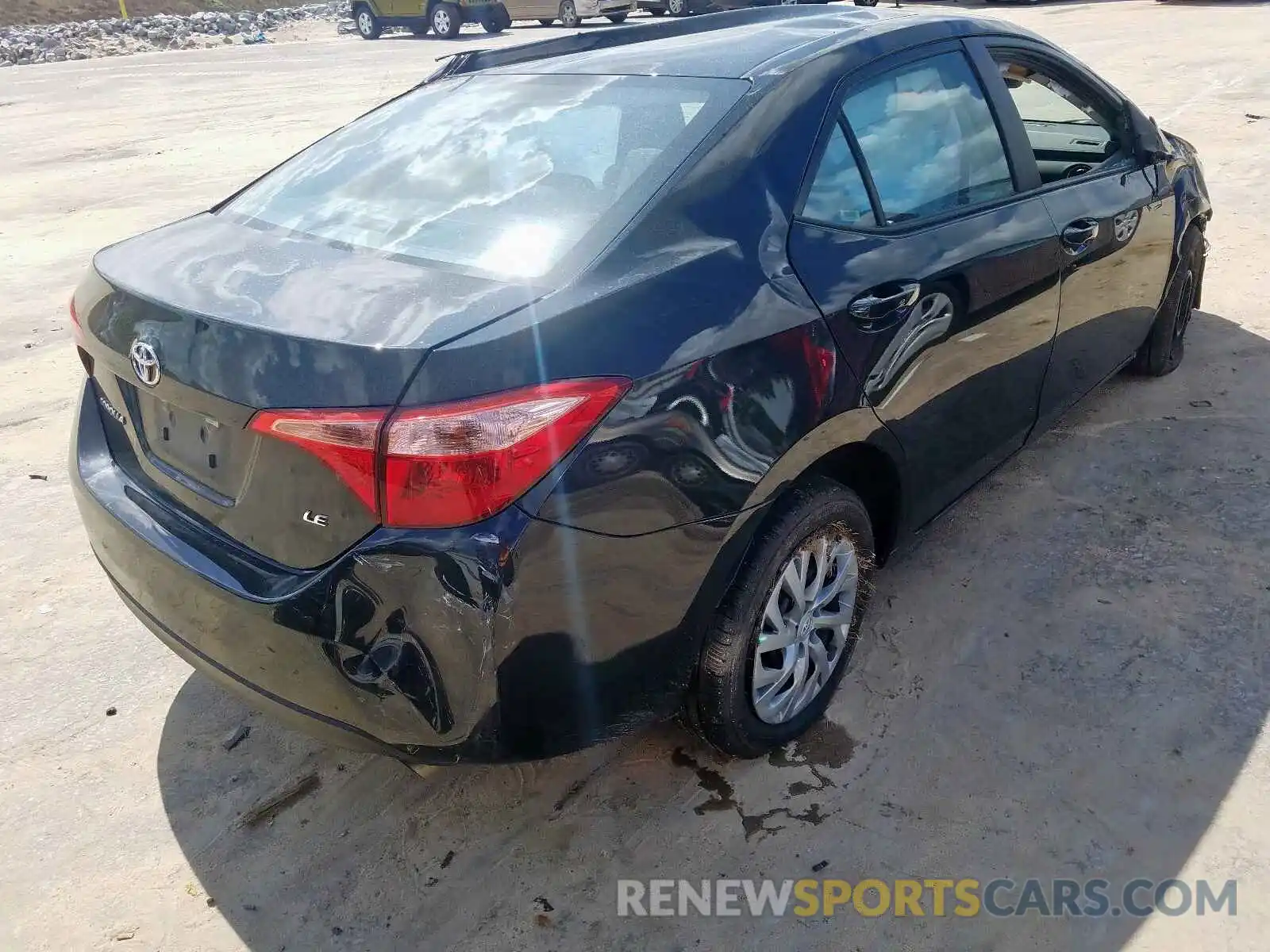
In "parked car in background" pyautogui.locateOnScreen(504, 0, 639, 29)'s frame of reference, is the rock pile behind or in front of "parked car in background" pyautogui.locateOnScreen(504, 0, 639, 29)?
behind

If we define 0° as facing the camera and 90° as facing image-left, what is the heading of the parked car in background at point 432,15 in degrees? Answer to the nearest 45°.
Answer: approximately 315°

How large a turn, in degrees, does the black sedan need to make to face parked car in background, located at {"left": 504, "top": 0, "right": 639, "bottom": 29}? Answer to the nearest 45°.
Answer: approximately 45° to its left

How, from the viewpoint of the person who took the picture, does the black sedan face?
facing away from the viewer and to the right of the viewer

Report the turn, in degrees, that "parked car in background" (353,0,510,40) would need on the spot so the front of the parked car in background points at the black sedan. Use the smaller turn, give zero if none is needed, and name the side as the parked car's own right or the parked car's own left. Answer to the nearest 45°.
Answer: approximately 45° to the parked car's own right

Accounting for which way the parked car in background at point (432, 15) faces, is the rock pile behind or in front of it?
behind

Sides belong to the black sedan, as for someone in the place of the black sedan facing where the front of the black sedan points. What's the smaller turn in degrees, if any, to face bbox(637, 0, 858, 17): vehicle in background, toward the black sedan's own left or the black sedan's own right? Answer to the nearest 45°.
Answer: approximately 45° to the black sedan's own left

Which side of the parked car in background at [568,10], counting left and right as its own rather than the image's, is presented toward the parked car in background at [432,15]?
back
